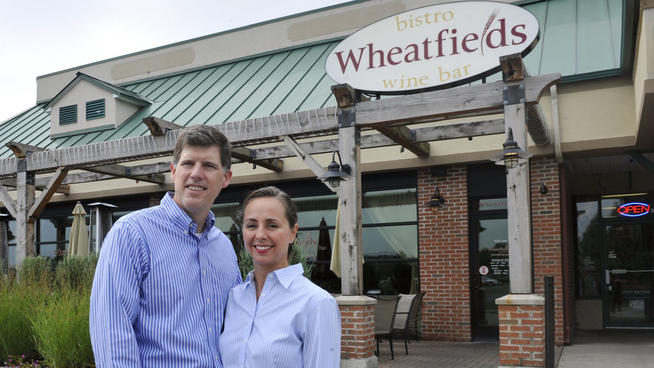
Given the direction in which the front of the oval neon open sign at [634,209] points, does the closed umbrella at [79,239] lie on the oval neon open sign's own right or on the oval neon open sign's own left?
on the oval neon open sign's own right

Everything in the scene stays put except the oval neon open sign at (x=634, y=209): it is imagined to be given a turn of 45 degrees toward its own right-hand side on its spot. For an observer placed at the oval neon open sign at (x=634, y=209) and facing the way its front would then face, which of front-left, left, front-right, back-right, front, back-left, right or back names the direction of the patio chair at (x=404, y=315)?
front

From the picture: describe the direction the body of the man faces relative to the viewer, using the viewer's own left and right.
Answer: facing the viewer and to the right of the viewer

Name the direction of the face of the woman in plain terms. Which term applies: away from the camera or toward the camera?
toward the camera

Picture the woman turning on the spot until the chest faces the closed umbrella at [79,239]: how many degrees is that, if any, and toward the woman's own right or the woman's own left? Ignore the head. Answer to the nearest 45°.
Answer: approximately 135° to the woman's own right

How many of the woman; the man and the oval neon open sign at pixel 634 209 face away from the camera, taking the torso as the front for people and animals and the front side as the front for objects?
0

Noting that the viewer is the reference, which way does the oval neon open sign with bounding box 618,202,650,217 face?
facing the viewer

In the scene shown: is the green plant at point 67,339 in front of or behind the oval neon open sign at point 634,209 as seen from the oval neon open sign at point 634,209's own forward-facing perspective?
in front

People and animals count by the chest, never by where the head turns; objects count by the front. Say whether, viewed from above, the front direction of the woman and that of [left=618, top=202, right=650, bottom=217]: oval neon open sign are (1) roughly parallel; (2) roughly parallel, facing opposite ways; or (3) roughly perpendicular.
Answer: roughly parallel

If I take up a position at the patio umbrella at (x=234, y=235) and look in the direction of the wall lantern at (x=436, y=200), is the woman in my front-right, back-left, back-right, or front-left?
front-right

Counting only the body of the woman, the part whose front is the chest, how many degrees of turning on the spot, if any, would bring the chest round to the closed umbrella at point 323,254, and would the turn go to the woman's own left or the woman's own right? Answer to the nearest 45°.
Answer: approximately 135° to the woman's own right

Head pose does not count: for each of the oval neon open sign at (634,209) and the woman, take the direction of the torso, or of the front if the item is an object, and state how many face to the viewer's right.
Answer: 0

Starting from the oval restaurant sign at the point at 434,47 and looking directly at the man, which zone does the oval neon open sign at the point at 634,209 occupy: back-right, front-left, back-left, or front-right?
back-left

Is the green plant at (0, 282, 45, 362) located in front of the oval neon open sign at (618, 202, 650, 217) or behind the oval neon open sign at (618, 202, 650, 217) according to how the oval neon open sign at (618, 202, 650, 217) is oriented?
in front

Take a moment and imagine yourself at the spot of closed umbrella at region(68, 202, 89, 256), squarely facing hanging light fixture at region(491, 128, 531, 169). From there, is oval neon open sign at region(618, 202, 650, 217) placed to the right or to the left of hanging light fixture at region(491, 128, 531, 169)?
left
